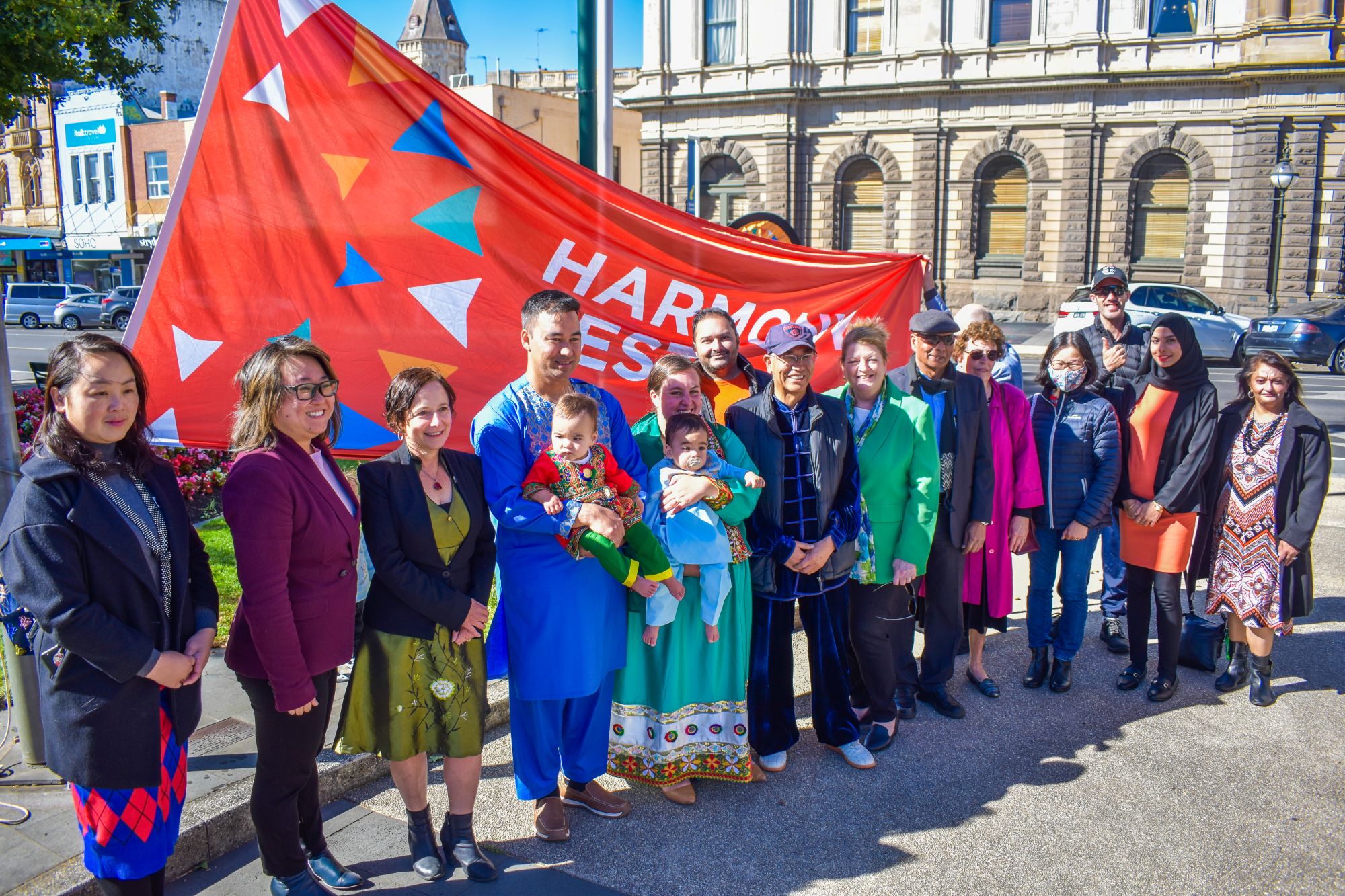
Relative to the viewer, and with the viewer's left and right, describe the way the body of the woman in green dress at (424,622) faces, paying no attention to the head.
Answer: facing the viewer and to the right of the viewer

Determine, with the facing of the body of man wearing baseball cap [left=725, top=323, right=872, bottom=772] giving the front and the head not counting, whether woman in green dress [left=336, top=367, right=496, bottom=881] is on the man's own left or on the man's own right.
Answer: on the man's own right

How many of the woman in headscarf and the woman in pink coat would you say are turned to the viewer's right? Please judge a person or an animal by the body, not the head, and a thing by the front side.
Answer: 0

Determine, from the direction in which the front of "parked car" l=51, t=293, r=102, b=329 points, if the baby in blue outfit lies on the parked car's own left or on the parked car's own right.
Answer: on the parked car's own right

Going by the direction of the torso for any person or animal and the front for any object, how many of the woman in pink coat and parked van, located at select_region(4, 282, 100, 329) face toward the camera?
1

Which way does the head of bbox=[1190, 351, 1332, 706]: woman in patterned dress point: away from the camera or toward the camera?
toward the camera

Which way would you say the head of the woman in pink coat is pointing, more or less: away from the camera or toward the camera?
toward the camera

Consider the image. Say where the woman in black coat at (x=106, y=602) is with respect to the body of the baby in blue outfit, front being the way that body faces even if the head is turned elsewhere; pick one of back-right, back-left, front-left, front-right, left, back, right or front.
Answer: front-right

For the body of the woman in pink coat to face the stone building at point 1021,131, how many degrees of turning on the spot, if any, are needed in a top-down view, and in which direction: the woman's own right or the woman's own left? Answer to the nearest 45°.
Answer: approximately 180°

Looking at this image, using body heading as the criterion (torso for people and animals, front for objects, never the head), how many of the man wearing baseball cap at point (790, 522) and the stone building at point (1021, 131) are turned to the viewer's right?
0

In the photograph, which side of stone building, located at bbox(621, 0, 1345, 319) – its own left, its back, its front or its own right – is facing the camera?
front

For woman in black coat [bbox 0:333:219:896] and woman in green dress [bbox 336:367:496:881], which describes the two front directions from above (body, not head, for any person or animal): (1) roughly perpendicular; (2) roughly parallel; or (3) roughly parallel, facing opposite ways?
roughly parallel

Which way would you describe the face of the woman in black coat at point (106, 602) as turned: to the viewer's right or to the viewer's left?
to the viewer's right

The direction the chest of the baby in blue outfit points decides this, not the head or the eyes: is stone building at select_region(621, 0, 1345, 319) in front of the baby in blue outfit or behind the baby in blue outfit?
behind

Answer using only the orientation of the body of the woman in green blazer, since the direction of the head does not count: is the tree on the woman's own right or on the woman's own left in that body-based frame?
on the woman's own right
